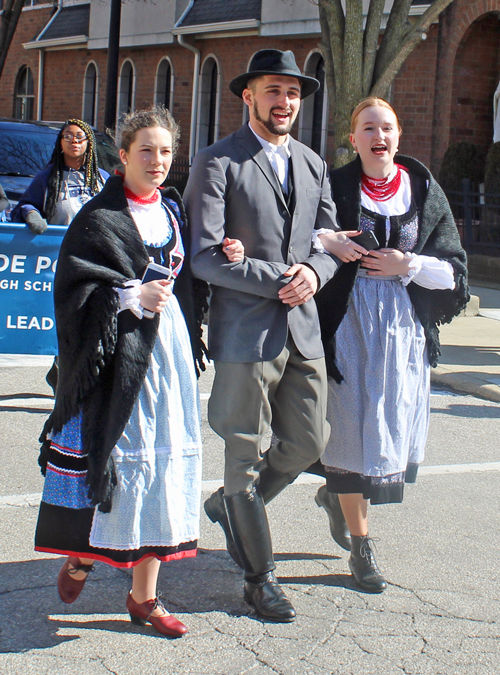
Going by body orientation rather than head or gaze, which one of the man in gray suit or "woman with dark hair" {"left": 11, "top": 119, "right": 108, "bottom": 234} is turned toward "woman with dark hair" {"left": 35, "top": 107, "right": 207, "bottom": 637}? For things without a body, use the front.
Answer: "woman with dark hair" {"left": 11, "top": 119, "right": 108, "bottom": 234}

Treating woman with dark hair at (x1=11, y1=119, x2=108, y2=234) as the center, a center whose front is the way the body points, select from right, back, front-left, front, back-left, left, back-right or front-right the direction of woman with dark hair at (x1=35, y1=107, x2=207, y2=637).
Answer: front

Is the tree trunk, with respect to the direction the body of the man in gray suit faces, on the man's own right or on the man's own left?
on the man's own left

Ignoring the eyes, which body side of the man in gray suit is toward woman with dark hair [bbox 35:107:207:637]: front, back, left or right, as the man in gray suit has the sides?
right

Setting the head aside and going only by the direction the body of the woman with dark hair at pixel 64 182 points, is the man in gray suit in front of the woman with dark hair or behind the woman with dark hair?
in front

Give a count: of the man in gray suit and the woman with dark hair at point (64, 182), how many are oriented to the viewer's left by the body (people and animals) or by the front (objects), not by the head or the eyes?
0

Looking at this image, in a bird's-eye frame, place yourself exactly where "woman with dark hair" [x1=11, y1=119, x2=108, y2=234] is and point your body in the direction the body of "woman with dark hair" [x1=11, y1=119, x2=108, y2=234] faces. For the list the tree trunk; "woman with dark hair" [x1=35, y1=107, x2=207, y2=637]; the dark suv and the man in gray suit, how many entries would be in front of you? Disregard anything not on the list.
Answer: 2

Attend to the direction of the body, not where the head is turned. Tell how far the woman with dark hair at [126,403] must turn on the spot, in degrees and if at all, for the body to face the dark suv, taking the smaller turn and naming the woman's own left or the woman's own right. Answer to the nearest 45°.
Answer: approximately 135° to the woman's own left

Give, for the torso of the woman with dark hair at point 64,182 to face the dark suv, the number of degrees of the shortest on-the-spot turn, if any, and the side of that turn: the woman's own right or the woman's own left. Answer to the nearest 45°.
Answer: approximately 180°

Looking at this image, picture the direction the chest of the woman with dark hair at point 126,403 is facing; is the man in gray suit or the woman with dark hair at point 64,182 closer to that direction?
the man in gray suit

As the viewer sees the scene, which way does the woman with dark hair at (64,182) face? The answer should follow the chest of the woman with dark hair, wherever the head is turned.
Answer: toward the camera

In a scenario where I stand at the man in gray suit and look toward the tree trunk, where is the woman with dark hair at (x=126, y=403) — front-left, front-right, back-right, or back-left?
back-left

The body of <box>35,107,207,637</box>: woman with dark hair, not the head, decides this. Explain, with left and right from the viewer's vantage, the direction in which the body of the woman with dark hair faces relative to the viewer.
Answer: facing the viewer and to the right of the viewer

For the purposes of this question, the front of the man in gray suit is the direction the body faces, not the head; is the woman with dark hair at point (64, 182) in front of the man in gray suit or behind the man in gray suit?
behind
